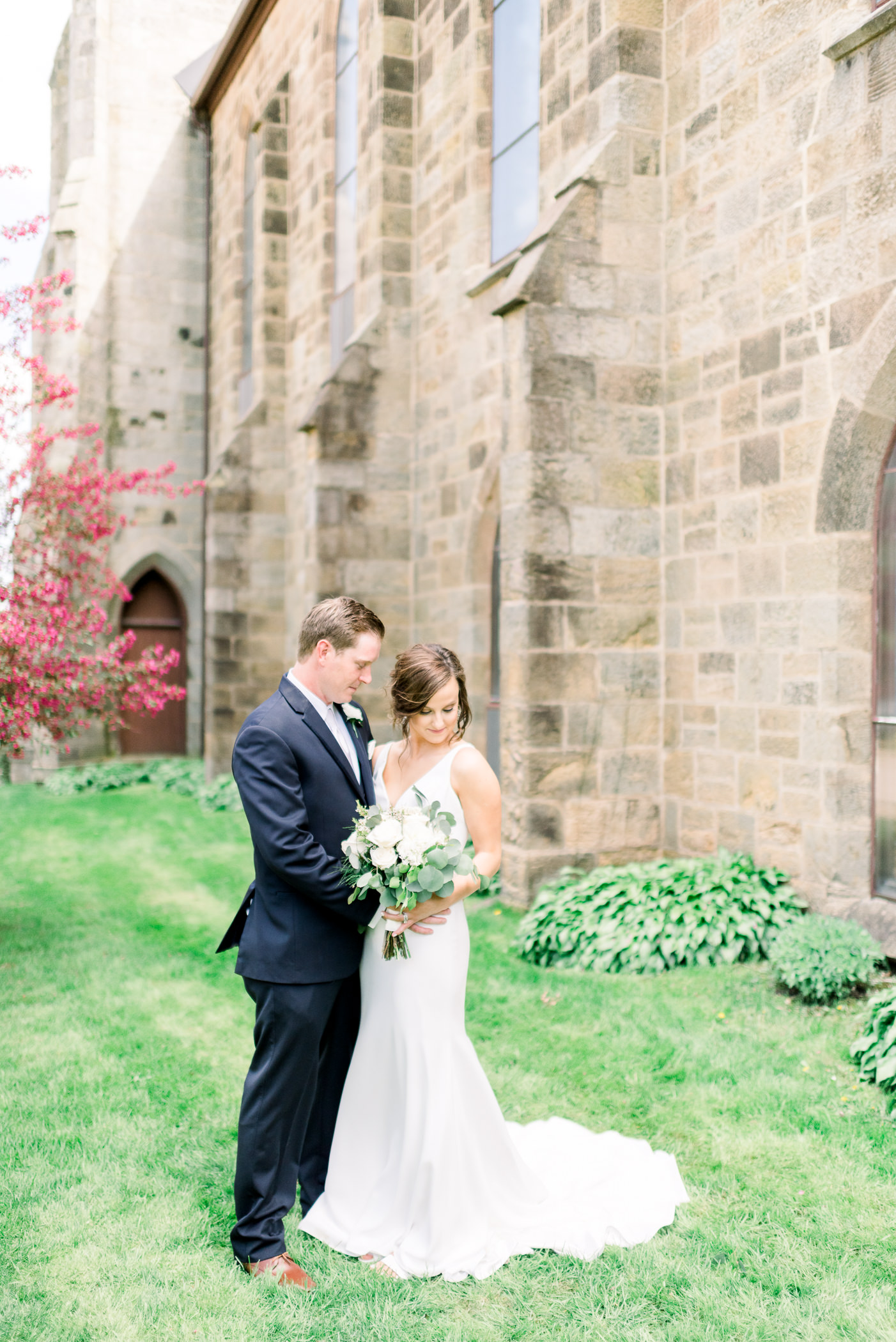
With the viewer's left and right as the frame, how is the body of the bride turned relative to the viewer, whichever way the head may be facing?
facing the viewer and to the left of the viewer

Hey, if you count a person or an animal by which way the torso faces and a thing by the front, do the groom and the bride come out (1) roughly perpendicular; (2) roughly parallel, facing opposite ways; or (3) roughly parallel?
roughly perpendicular

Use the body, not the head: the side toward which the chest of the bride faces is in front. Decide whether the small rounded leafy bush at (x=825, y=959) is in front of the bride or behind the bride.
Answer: behind

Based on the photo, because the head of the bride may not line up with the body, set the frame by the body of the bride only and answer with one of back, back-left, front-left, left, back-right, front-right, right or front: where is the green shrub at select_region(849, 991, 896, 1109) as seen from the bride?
back

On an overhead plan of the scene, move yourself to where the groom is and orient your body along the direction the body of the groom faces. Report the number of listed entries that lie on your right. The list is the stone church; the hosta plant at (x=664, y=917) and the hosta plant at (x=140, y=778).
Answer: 0

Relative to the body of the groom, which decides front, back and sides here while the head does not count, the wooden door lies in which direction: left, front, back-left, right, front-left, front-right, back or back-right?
back-left

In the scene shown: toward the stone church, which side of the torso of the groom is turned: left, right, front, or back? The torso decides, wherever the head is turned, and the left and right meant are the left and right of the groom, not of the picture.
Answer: left

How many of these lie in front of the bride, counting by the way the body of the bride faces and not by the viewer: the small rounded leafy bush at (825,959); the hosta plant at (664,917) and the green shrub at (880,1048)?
0

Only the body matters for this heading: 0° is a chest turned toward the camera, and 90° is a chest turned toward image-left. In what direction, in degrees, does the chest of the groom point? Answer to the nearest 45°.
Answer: approximately 315°

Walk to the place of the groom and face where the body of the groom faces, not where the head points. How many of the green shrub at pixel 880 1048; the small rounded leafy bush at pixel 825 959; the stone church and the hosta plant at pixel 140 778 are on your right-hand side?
0

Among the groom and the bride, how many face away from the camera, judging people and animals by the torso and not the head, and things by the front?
0

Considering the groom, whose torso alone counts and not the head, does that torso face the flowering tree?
no

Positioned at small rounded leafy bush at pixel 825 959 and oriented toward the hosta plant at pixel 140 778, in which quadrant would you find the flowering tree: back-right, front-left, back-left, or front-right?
front-left

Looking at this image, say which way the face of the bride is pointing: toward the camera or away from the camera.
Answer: toward the camera

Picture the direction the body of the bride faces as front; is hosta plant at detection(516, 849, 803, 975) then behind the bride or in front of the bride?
behind

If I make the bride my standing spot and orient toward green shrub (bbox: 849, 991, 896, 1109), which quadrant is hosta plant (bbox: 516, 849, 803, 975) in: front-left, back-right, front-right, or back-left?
front-left

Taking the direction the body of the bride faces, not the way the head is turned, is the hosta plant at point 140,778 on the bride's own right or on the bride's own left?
on the bride's own right
